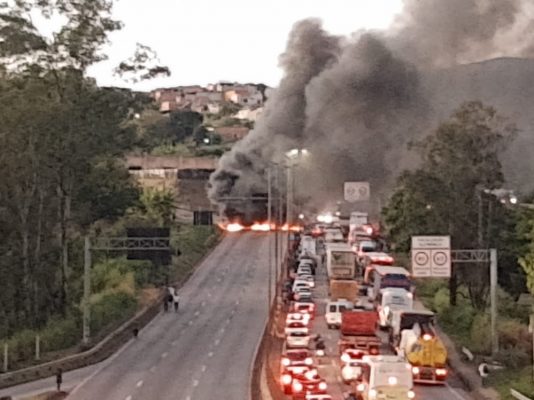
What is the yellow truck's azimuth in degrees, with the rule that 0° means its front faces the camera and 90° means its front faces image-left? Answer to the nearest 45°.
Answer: approximately 180°

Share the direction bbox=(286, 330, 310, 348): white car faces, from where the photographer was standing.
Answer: facing away from the viewer

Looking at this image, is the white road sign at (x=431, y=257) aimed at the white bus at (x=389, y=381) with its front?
yes

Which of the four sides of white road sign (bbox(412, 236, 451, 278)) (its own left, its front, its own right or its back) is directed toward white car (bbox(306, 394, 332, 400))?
front

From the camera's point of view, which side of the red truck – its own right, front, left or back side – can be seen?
back

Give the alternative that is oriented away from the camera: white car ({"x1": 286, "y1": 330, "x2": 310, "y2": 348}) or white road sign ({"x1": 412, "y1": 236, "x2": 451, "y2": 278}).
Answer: the white car

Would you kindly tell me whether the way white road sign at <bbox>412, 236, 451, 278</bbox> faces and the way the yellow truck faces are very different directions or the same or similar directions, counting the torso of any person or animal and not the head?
very different directions

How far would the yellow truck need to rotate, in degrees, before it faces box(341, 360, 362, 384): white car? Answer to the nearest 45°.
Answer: approximately 135° to its left
